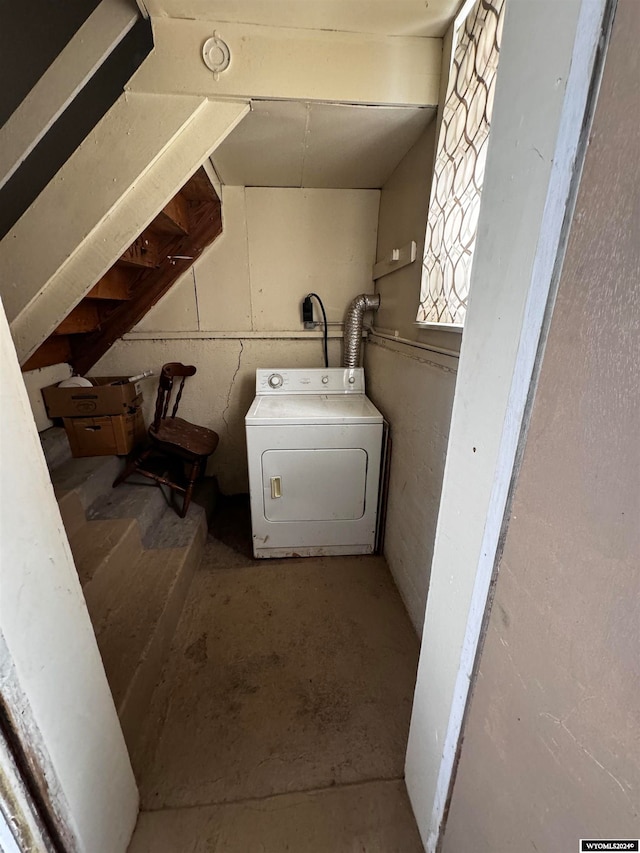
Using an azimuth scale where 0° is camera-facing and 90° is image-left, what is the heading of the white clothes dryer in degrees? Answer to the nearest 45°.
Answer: approximately 0°

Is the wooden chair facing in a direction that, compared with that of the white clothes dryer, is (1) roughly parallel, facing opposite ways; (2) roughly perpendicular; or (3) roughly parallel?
roughly perpendicular

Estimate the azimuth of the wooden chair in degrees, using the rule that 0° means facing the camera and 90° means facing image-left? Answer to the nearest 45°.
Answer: approximately 315°

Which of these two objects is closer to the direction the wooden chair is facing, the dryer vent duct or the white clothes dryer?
the white clothes dryer

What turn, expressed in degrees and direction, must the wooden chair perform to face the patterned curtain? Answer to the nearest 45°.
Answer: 0° — it already faces it

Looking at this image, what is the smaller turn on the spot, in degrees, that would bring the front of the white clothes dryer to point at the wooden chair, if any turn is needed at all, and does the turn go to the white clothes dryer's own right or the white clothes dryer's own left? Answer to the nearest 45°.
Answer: approximately 90° to the white clothes dryer's own right
